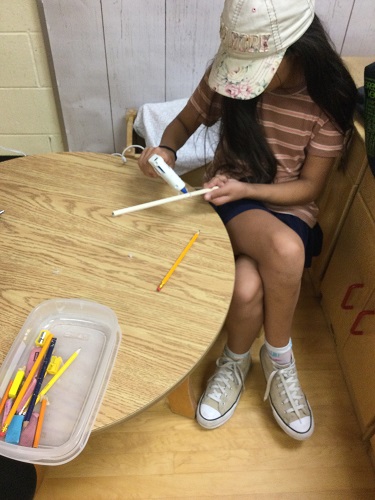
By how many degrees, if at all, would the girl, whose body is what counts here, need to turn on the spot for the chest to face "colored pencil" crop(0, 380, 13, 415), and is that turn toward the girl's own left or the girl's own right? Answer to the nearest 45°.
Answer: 0° — they already face it

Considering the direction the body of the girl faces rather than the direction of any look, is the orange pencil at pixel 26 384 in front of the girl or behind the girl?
in front

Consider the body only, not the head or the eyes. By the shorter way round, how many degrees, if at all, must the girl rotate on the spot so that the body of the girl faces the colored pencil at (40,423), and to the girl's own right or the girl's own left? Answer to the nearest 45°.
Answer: approximately 45° to the girl's own left

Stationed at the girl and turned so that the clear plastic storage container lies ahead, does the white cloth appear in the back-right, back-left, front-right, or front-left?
back-right

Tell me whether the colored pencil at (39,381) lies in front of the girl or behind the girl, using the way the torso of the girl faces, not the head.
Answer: in front

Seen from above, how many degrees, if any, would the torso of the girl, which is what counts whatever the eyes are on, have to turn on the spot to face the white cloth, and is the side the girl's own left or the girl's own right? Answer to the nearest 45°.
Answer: approximately 90° to the girl's own right

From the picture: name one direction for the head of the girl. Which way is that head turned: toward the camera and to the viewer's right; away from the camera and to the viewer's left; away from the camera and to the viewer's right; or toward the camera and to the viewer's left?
toward the camera and to the viewer's left

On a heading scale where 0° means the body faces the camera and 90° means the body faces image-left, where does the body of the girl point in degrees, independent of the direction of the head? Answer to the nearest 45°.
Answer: approximately 45°

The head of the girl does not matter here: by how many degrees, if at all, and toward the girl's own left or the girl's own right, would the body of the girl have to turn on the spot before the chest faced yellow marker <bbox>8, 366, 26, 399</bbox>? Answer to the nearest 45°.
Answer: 0° — they already face it
